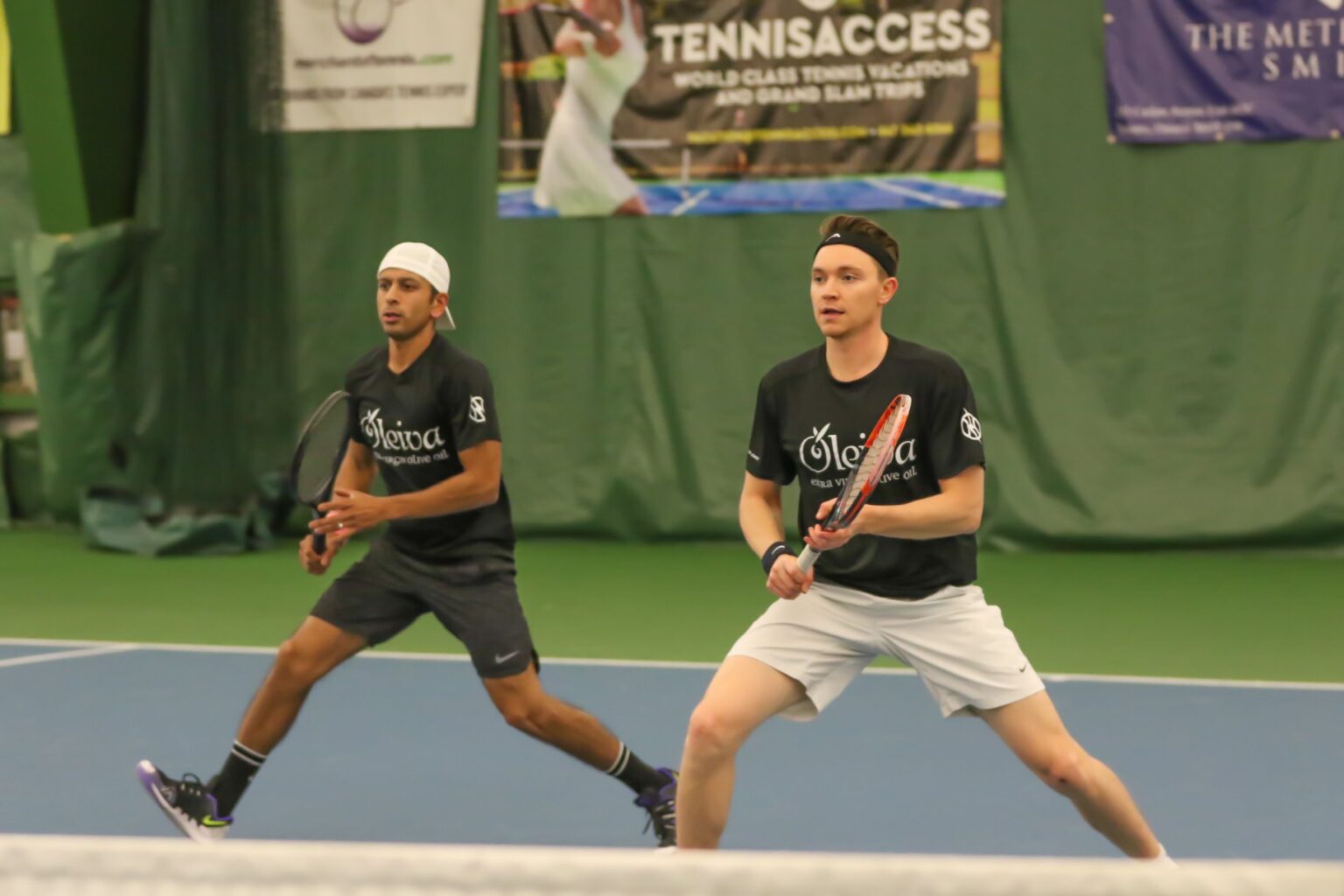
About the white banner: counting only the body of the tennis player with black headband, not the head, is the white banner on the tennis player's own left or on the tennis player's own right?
on the tennis player's own right

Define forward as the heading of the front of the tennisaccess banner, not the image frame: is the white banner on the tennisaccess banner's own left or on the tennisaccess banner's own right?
on the tennisaccess banner's own right

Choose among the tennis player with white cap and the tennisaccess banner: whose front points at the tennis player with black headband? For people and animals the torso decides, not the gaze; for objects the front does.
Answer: the tennisaccess banner

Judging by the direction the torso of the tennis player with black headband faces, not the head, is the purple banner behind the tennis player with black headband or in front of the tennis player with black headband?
behind

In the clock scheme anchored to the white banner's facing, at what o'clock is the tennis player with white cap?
The tennis player with white cap is roughly at 12 o'clock from the white banner.

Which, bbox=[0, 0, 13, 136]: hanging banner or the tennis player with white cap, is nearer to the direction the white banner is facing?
the tennis player with white cap

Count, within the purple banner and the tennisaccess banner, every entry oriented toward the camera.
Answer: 2

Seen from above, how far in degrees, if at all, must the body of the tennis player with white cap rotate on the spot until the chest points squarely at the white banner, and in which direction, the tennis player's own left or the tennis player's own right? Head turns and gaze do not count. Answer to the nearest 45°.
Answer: approximately 135° to the tennis player's own right

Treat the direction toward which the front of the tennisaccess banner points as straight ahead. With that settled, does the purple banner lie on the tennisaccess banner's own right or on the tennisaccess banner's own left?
on the tennisaccess banner's own left

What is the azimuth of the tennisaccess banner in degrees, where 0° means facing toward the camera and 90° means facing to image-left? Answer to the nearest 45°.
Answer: approximately 0°
